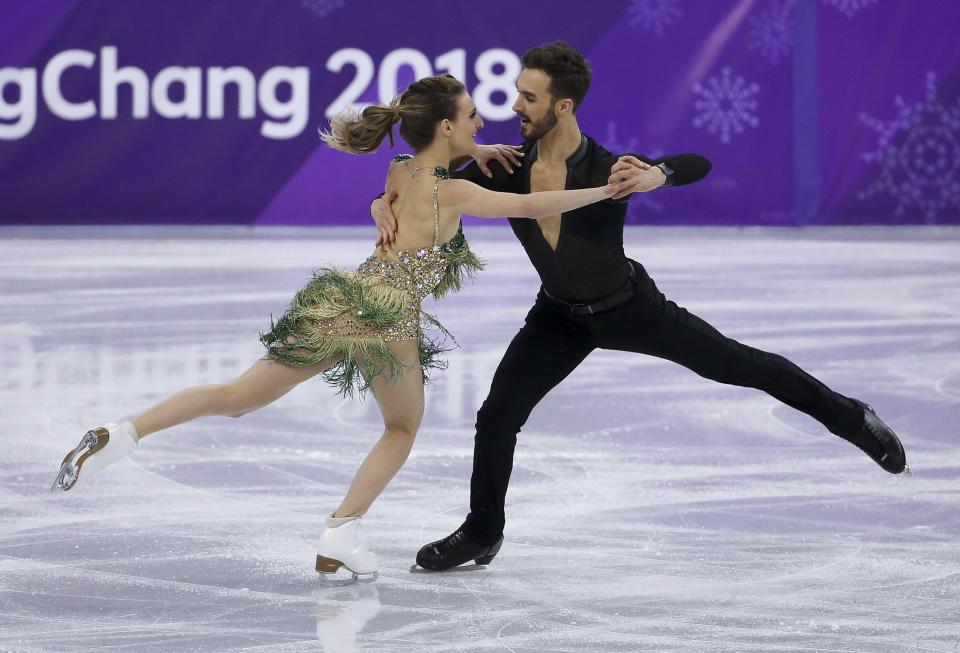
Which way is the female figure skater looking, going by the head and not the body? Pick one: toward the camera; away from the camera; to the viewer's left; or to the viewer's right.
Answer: to the viewer's right

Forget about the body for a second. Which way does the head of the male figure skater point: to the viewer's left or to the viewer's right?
to the viewer's left

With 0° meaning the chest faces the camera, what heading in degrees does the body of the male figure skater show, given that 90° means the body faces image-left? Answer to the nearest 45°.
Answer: approximately 45°
